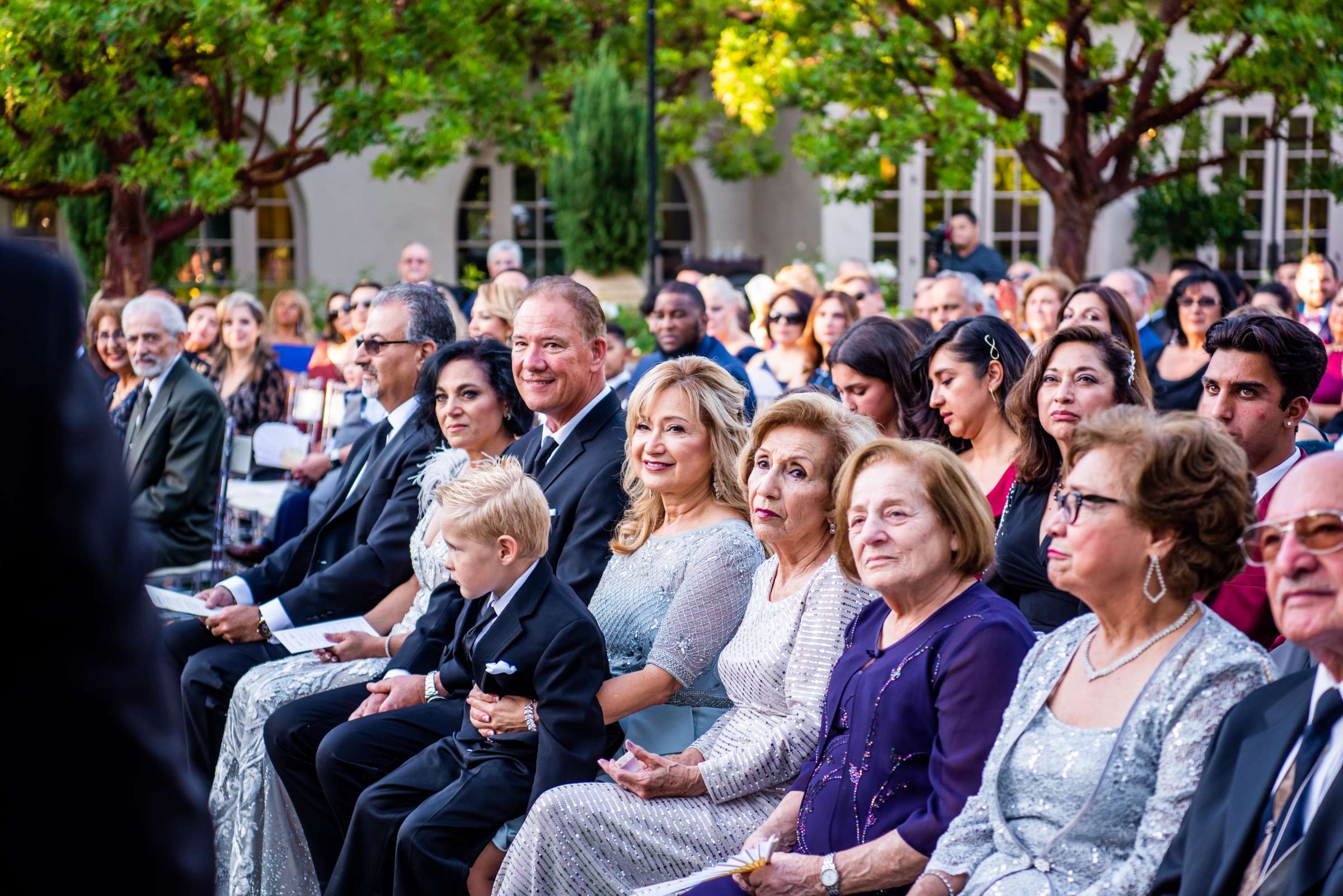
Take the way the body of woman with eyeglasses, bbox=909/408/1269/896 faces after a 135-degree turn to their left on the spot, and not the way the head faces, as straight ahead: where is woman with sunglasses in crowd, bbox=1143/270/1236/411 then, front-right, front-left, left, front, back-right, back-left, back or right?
left

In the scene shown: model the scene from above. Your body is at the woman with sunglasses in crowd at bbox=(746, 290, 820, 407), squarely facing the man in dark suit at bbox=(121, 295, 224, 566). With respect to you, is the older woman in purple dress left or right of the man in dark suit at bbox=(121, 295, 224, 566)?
left

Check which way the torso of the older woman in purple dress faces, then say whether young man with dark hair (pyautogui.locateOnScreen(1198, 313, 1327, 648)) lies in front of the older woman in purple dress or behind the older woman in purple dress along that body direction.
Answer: behind

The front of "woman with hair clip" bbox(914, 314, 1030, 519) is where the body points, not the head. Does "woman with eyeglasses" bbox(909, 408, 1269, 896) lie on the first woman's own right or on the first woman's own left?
on the first woman's own left

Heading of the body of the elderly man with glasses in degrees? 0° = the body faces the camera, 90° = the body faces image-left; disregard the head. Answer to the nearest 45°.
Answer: approximately 45°

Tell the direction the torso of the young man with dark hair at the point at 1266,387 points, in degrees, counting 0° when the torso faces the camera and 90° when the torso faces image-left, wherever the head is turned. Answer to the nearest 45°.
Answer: approximately 45°

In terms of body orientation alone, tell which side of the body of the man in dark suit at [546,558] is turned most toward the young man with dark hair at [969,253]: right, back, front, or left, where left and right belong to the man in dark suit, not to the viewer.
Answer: back

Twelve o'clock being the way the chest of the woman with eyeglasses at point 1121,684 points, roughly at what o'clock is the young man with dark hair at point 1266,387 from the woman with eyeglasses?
The young man with dark hair is roughly at 5 o'clock from the woman with eyeglasses.
